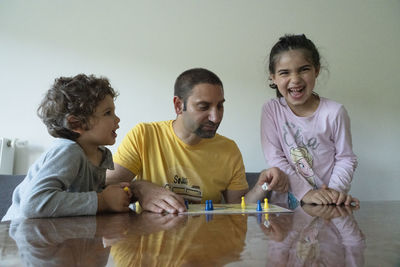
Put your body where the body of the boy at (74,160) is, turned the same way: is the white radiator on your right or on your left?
on your left

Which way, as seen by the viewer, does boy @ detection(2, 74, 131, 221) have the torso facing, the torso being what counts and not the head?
to the viewer's right

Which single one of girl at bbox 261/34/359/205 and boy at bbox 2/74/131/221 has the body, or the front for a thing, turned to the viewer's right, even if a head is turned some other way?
the boy

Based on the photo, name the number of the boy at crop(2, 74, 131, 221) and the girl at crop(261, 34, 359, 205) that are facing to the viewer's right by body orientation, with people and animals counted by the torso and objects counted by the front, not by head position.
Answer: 1
